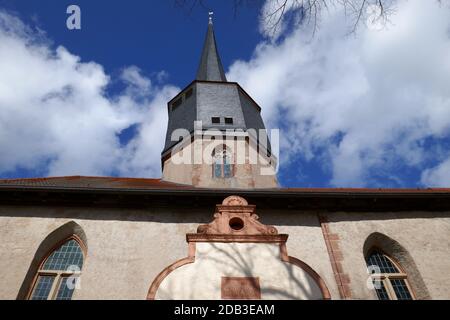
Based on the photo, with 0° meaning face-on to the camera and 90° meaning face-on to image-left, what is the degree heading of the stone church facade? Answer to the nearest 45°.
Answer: approximately 0°
